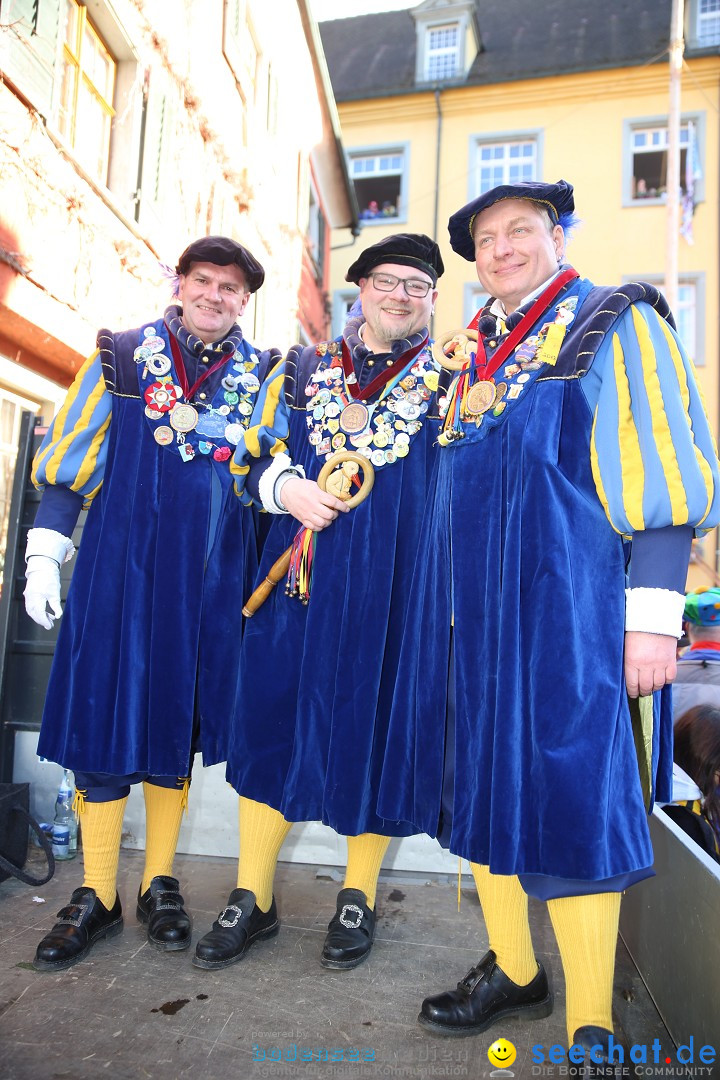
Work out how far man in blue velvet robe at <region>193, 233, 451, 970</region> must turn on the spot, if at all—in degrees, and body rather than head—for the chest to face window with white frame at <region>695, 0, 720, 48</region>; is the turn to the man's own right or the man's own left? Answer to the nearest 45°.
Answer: approximately 135° to the man's own left

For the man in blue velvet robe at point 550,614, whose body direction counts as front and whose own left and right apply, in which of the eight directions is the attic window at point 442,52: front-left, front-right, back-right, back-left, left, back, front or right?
back-right

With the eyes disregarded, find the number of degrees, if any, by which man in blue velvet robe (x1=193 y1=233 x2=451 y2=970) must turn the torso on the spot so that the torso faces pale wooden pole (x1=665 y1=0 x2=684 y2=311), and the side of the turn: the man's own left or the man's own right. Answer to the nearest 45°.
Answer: approximately 135° to the man's own left

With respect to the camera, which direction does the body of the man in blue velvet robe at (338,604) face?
toward the camera

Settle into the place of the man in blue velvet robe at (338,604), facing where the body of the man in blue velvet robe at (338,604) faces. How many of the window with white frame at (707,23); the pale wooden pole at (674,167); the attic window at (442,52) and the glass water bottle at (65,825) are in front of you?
0

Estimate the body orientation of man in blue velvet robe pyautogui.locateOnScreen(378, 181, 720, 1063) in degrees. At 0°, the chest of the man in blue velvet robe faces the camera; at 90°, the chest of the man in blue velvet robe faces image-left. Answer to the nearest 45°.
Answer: approximately 45°

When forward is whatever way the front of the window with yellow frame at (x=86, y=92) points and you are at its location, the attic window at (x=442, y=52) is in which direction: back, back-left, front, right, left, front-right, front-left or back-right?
left

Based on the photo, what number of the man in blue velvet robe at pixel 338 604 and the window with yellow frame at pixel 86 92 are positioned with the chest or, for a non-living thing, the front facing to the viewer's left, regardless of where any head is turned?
0

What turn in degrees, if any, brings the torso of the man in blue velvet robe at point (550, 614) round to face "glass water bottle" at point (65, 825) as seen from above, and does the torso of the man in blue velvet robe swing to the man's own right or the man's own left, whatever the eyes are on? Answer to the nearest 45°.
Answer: approximately 90° to the man's own right

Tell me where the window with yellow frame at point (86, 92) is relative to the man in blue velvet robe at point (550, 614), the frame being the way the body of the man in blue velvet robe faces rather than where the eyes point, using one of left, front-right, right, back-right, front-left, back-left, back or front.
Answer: right

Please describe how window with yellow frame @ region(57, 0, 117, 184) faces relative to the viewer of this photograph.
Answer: facing the viewer and to the right of the viewer

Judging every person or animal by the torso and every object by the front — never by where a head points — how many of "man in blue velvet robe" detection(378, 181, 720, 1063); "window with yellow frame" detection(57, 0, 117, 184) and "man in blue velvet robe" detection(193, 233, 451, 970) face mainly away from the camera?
0

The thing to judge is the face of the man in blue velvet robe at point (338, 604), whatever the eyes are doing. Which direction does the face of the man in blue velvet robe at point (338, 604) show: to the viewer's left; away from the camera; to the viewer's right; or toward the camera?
toward the camera

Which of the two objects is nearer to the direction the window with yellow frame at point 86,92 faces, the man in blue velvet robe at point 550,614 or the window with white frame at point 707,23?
the man in blue velvet robe

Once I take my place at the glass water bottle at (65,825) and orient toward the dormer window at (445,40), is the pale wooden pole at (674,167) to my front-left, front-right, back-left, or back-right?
front-right
